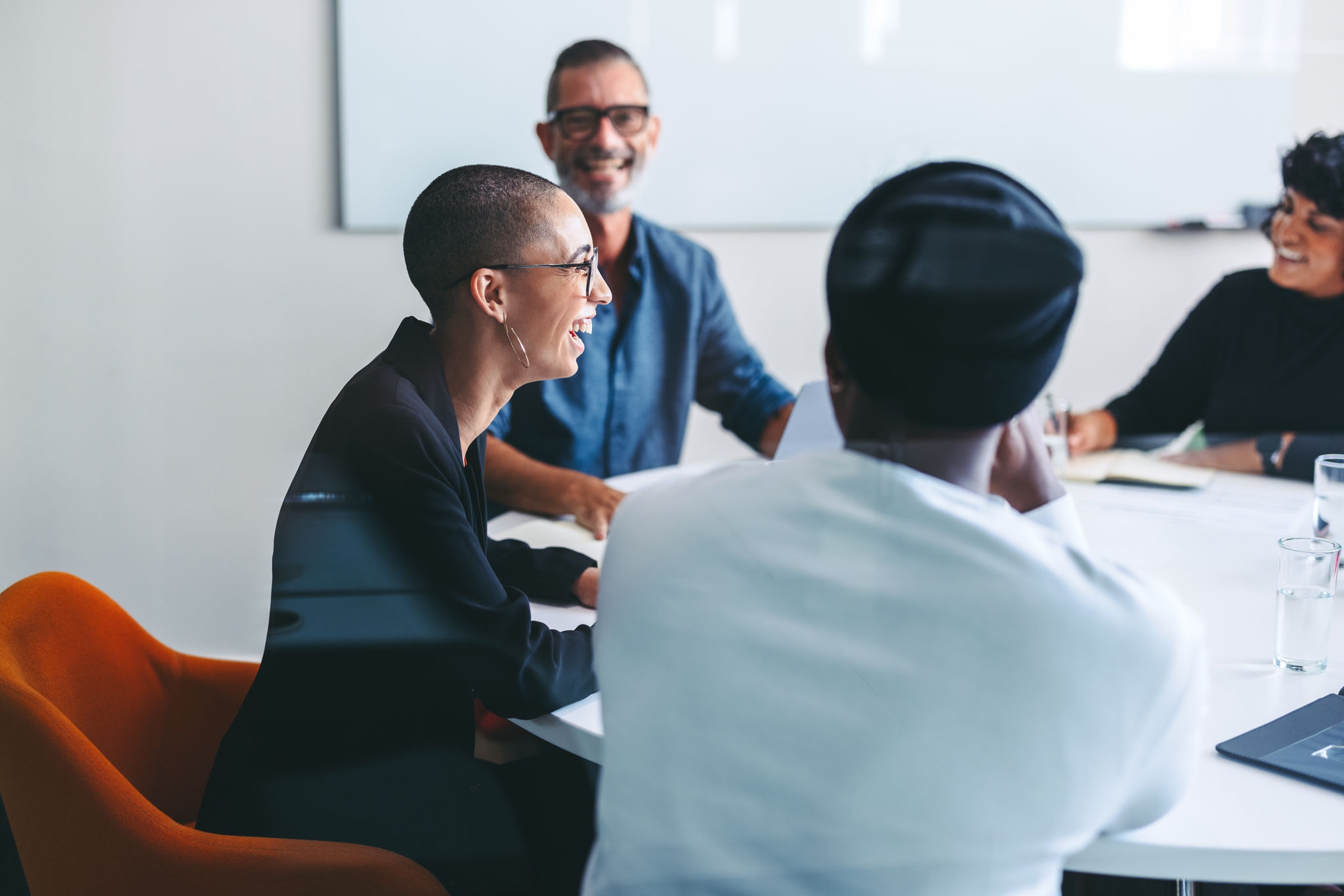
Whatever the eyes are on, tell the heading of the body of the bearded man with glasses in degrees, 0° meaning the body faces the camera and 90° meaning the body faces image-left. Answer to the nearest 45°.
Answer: approximately 0°

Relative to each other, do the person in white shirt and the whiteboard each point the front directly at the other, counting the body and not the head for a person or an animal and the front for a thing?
yes

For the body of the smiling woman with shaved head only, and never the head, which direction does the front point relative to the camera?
to the viewer's right

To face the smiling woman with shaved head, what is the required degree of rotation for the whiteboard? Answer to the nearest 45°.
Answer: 0° — it already faces them

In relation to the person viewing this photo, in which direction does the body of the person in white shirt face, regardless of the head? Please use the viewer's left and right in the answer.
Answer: facing away from the viewer

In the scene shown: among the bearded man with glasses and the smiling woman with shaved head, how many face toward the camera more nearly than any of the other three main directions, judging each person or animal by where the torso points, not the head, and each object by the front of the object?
1

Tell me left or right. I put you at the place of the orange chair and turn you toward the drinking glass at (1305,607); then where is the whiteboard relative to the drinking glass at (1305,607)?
left
